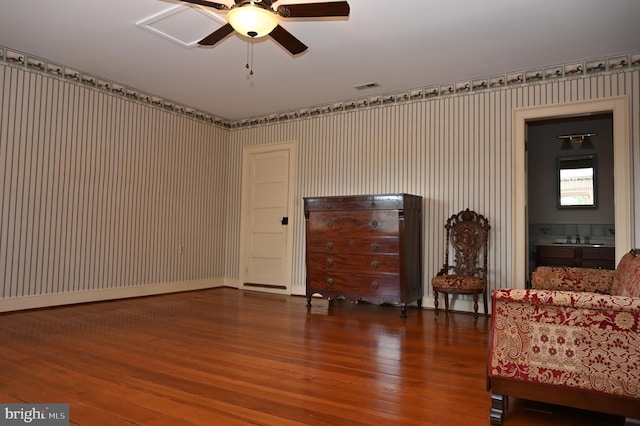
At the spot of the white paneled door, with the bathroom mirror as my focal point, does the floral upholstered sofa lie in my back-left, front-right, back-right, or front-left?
front-right

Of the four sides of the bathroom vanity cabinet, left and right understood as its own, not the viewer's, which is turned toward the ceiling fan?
front

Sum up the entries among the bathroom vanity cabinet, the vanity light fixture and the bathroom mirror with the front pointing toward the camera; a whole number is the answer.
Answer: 3

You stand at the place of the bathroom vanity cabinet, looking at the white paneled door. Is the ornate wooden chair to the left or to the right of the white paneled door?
left

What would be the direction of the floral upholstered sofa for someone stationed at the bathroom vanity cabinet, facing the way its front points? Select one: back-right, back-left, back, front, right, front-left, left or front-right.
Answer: front

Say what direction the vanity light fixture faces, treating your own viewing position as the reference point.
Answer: facing the viewer

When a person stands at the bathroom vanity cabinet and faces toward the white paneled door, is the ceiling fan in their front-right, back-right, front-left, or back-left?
front-left

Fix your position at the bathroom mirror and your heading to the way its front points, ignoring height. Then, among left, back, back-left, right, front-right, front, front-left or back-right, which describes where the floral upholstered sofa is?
front

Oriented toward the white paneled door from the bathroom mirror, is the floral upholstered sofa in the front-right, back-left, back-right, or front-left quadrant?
front-left

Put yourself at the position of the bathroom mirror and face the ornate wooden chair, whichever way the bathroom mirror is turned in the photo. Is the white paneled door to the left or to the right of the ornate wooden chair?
right

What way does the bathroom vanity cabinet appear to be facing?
toward the camera

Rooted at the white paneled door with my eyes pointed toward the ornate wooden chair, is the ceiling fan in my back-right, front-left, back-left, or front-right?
front-right

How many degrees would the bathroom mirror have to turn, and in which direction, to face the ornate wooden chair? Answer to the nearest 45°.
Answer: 0° — it already faces it
